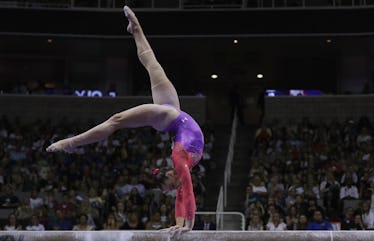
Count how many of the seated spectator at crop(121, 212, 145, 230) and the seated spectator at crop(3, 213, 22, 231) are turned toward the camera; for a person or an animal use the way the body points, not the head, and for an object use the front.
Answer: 2

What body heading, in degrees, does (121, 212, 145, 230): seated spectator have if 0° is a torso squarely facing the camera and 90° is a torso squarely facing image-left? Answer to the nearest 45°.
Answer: approximately 0°

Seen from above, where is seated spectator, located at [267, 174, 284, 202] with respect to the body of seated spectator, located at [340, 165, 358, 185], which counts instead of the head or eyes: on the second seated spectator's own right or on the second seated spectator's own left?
on the second seated spectator's own right

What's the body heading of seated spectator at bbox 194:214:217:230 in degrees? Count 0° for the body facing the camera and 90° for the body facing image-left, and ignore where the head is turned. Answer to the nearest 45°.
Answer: approximately 0°

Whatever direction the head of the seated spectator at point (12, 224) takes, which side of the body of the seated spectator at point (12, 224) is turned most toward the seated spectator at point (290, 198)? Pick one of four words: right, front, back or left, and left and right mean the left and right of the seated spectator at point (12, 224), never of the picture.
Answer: left

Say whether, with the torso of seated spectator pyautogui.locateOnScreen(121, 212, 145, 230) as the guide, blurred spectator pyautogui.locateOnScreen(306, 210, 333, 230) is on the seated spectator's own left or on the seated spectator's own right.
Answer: on the seated spectator's own left

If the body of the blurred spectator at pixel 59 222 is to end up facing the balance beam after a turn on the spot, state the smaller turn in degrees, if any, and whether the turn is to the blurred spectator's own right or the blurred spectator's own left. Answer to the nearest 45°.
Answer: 0° — they already face it
